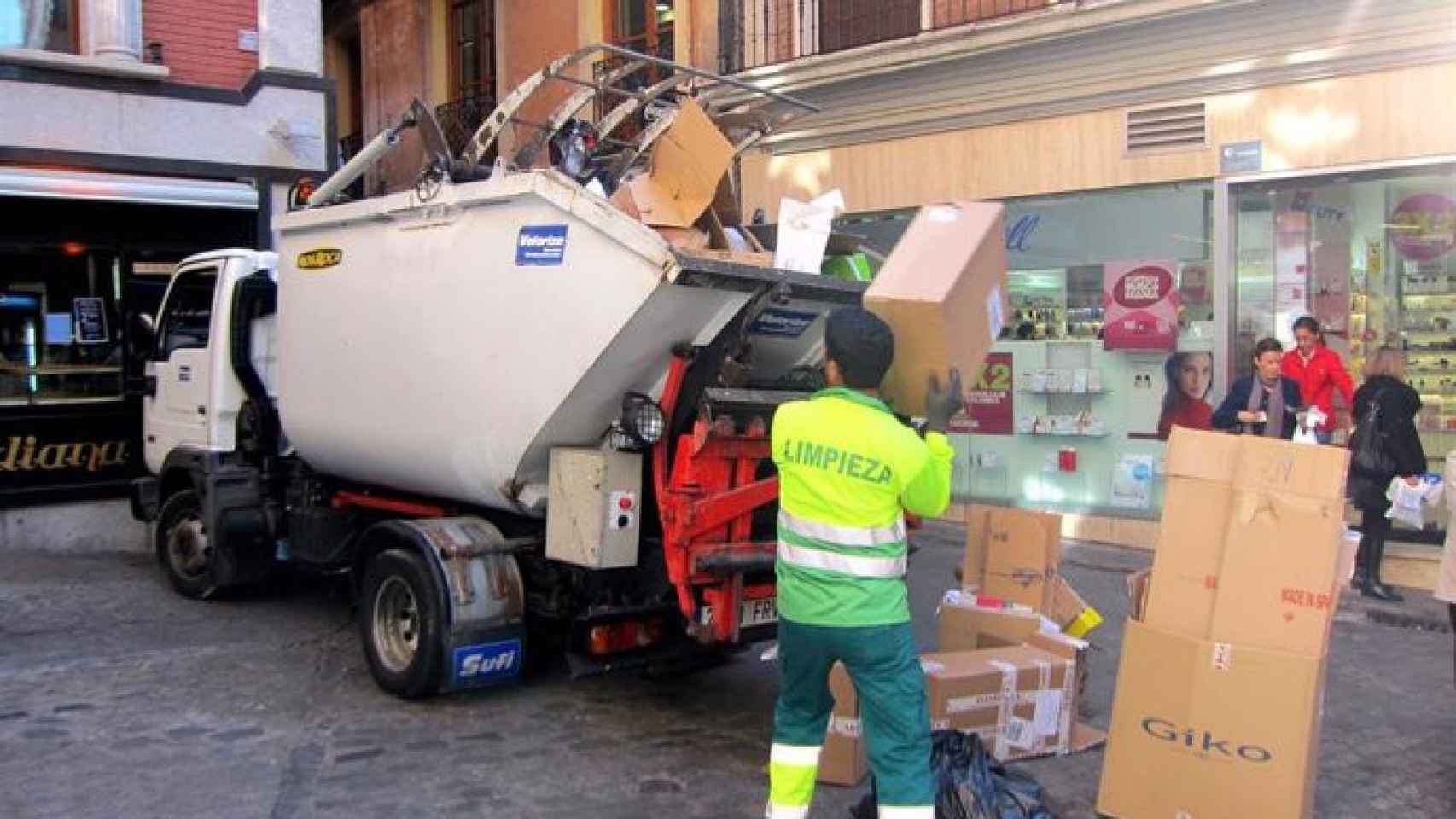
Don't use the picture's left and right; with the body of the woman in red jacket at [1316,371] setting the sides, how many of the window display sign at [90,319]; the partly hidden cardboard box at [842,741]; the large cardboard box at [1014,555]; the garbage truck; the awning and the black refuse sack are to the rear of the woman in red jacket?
0

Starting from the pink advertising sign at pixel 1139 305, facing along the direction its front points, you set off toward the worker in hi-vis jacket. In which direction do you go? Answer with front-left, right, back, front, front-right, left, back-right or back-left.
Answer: front

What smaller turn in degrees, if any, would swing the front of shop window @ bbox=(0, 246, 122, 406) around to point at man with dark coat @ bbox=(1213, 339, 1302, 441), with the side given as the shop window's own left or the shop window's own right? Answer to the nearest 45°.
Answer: approximately 45° to the shop window's own left

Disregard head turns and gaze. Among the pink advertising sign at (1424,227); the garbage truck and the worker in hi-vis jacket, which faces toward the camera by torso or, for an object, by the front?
the pink advertising sign

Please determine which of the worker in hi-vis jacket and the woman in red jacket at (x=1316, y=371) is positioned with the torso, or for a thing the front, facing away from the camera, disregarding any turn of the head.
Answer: the worker in hi-vis jacket

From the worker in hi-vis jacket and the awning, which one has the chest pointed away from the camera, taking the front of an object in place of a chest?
the worker in hi-vis jacket

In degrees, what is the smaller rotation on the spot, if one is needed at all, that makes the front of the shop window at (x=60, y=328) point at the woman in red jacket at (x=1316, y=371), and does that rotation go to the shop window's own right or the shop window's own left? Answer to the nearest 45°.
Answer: approximately 45° to the shop window's own left

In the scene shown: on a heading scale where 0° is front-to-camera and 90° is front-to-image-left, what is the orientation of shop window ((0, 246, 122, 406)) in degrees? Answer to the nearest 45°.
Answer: approximately 0°

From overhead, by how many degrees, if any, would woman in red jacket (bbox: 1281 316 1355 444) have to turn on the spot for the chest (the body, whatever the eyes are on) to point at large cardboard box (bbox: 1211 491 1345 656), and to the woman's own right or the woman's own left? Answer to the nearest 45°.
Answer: approximately 45° to the woman's own left

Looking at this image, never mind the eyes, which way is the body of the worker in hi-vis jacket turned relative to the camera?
away from the camera

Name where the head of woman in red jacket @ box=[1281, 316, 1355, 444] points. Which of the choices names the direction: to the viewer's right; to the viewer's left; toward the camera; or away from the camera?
toward the camera

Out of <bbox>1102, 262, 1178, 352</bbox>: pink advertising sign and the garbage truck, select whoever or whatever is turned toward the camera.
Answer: the pink advertising sign

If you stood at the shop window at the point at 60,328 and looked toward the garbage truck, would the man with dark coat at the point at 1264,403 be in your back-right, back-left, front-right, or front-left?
front-left

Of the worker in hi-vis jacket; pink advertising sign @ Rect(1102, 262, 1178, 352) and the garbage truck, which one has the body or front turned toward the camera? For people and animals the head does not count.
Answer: the pink advertising sign

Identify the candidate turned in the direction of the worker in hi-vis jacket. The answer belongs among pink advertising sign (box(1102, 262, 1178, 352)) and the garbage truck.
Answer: the pink advertising sign

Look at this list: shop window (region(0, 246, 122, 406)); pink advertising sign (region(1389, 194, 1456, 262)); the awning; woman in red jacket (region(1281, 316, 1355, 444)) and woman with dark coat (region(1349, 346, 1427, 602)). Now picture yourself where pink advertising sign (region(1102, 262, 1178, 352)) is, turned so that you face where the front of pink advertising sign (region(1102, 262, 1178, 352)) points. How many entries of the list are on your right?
2

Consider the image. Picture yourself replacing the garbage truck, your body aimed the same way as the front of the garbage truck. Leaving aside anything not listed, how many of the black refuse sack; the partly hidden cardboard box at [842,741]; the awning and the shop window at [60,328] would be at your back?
2

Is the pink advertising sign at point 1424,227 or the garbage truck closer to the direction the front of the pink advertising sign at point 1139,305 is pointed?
the garbage truck

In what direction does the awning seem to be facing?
toward the camera

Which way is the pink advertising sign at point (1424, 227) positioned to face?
toward the camera

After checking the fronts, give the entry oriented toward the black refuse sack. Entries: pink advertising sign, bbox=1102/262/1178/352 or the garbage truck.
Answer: the pink advertising sign
